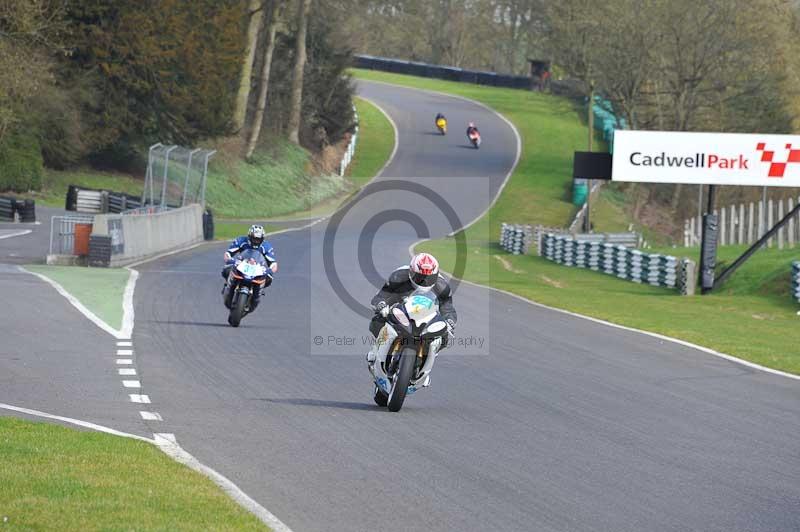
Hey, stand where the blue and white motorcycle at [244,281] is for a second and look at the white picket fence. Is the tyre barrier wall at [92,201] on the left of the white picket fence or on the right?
left

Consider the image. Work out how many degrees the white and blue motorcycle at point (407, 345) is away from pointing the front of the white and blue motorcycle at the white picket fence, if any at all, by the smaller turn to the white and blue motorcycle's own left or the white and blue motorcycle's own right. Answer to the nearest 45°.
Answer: approximately 180°

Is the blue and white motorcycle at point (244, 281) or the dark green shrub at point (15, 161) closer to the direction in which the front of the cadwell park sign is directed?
the blue and white motorcycle

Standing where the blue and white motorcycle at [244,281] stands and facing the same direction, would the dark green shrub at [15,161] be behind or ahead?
behind

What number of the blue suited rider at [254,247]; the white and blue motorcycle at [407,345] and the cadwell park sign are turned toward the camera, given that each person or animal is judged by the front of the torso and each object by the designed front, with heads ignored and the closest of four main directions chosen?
3

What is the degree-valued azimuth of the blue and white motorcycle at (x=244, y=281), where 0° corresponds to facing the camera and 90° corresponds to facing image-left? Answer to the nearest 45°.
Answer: approximately 0°
